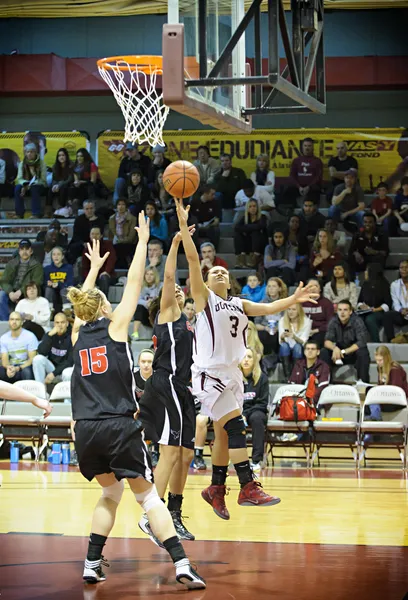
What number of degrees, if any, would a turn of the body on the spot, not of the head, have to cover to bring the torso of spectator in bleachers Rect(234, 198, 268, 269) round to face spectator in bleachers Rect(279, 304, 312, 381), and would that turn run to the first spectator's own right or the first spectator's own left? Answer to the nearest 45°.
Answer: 0° — they already face them

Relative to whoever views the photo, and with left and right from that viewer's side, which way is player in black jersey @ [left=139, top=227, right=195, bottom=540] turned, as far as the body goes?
facing to the right of the viewer

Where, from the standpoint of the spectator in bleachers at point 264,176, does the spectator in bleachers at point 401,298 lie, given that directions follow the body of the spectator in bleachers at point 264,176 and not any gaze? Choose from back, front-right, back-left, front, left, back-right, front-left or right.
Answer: front-left

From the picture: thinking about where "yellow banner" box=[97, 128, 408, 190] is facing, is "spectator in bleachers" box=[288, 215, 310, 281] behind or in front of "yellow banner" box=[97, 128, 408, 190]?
in front

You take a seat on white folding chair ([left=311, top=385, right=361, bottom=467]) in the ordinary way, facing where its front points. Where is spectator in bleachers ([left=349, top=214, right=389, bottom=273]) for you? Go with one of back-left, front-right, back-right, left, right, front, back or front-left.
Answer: back

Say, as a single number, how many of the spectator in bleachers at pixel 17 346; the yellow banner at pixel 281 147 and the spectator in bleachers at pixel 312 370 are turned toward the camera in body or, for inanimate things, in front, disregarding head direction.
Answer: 3

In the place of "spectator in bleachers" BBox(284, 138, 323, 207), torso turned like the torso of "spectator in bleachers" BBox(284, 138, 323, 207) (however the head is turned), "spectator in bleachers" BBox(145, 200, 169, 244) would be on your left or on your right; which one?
on your right

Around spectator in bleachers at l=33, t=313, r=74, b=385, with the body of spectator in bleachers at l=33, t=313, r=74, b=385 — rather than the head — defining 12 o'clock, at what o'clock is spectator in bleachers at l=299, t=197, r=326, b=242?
spectator in bleachers at l=299, t=197, r=326, b=242 is roughly at 8 o'clock from spectator in bleachers at l=33, t=313, r=74, b=385.

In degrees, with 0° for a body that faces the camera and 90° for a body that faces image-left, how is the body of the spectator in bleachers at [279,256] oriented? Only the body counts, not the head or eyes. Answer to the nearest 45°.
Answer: approximately 0°

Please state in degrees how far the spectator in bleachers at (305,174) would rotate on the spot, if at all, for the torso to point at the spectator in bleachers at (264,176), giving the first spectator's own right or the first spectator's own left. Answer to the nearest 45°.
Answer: approximately 90° to the first spectator's own right

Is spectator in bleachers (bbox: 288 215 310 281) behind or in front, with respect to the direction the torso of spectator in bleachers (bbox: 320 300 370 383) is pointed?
behind

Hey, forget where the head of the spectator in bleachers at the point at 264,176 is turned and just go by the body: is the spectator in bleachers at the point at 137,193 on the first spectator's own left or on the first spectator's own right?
on the first spectator's own right

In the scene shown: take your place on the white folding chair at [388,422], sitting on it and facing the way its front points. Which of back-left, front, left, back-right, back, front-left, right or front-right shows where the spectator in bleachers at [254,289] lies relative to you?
back-right

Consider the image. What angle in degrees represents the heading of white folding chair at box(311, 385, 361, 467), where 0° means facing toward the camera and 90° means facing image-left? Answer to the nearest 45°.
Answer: approximately 0°
